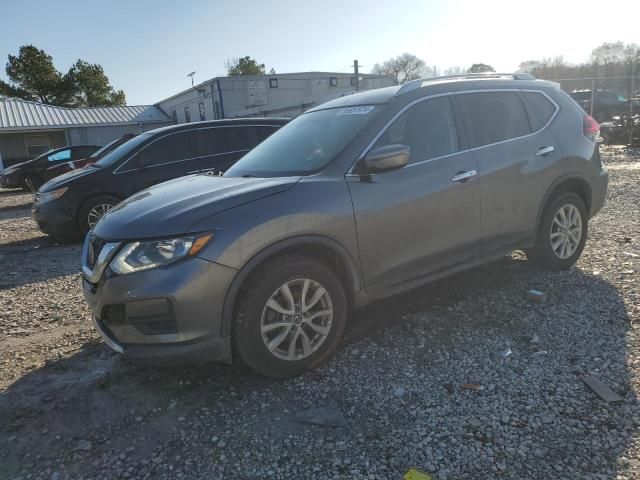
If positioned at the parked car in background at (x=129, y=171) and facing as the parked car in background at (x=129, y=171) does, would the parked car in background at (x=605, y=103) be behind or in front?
behind

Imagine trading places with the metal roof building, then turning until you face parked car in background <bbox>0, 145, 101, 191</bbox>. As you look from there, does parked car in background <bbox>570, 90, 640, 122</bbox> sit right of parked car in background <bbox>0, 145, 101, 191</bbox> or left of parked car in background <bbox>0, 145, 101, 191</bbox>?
left

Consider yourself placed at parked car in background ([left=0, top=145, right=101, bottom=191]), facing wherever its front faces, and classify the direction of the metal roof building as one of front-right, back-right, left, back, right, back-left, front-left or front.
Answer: back-right

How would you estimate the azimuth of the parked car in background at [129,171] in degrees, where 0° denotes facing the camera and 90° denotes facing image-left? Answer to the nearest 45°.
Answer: approximately 45°

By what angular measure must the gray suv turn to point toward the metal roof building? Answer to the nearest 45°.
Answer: approximately 90° to its right

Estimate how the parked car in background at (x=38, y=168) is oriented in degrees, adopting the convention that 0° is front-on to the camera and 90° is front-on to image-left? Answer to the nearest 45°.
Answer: approximately 45°

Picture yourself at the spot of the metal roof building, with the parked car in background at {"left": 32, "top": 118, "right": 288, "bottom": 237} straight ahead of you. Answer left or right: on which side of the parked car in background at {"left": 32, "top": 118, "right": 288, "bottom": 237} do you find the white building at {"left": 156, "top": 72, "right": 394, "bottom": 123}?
left

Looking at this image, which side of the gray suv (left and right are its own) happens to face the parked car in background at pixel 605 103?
back

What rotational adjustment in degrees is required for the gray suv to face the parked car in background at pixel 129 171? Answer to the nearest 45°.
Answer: approximately 90° to its right
